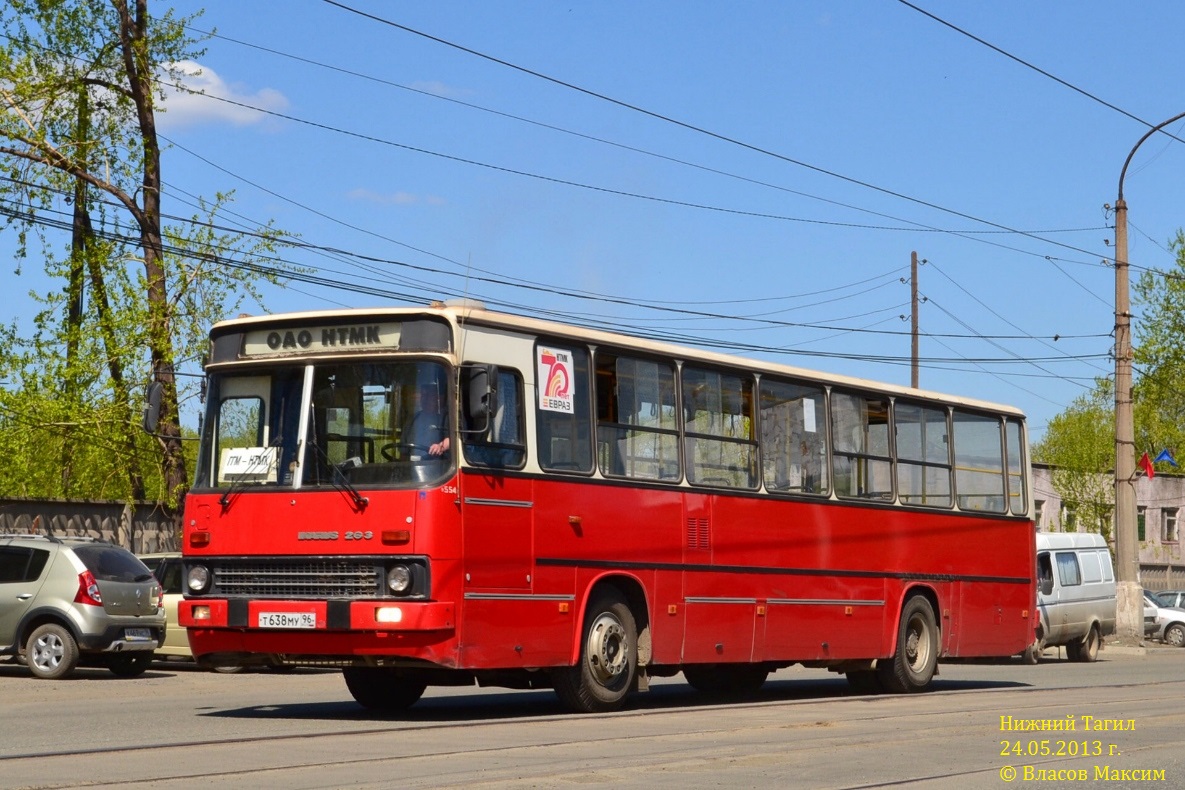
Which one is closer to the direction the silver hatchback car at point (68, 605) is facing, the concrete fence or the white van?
the concrete fence

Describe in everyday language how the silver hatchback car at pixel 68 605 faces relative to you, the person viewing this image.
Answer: facing away from the viewer and to the left of the viewer

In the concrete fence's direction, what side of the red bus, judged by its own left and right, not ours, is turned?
right

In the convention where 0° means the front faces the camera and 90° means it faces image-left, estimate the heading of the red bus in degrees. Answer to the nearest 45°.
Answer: approximately 45°

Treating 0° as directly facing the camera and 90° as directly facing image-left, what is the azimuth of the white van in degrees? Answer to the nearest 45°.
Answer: approximately 45°

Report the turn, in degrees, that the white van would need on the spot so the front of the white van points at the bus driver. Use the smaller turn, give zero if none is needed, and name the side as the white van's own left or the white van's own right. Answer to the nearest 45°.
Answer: approximately 45° to the white van's own left

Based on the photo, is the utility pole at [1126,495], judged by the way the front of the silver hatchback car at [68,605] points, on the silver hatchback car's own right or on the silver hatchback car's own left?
on the silver hatchback car's own right

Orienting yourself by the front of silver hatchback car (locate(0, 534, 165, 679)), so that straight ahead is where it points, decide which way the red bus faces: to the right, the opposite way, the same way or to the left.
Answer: to the left

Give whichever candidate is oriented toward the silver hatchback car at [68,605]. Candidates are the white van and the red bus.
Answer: the white van

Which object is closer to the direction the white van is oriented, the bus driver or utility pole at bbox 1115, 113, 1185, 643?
the bus driver
